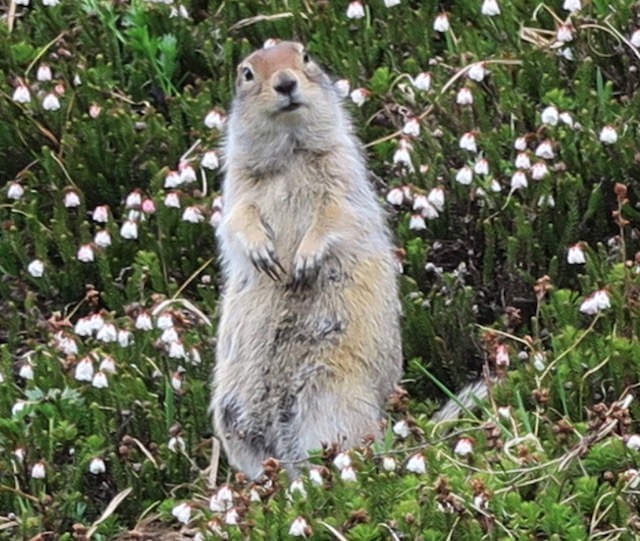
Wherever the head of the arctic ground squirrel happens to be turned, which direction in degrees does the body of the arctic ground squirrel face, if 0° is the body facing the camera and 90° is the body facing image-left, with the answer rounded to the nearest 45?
approximately 0°
